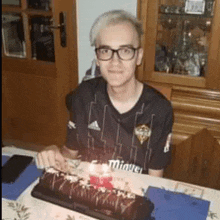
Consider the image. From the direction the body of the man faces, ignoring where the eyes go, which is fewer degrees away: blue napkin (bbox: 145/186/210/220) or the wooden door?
the blue napkin

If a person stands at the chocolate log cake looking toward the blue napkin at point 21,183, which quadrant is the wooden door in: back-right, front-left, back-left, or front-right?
front-right

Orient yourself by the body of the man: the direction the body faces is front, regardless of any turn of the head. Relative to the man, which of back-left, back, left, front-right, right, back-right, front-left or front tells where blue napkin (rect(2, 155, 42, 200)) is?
front-right

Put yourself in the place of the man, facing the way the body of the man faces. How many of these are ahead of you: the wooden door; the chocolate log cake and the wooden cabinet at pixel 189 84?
1

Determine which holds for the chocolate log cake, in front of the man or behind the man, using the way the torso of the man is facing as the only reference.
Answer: in front

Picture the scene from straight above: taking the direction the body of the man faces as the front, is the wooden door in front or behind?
behind

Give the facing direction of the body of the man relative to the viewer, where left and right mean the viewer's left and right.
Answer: facing the viewer

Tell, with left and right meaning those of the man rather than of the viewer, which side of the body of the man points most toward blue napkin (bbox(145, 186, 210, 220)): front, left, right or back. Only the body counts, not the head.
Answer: front

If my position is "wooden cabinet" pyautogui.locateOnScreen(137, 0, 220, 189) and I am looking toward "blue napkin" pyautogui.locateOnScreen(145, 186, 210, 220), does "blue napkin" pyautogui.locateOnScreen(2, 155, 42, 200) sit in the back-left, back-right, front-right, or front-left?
front-right

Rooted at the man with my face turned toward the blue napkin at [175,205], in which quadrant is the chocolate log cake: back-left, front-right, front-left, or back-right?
front-right

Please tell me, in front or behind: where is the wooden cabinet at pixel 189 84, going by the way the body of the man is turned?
behind

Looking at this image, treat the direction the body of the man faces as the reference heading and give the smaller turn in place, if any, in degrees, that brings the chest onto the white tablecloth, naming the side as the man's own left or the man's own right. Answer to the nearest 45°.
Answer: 0° — they already face it
